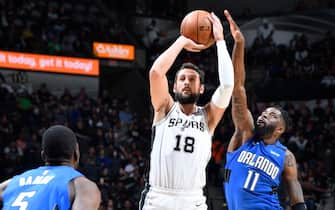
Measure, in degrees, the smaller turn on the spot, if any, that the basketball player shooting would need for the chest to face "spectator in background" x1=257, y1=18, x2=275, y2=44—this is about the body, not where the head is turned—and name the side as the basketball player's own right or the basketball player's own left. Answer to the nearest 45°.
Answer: approximately 180°

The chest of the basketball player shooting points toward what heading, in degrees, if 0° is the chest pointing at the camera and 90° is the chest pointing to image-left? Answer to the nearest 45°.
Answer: approximately 0°
